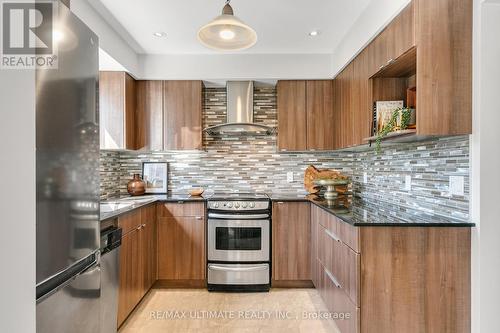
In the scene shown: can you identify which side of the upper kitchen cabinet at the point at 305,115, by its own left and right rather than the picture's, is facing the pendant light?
front

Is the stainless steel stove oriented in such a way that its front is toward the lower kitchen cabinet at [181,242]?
no

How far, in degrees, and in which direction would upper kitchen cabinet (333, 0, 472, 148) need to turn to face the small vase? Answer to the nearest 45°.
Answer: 0° — it already faces it

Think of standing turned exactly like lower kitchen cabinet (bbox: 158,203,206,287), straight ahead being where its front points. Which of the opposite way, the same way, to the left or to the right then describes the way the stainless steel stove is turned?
the same way

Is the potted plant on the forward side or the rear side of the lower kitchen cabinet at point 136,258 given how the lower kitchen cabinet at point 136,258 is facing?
on the forward side

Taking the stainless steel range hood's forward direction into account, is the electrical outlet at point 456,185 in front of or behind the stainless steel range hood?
in front

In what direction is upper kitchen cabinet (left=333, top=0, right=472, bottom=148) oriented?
to the viewer's left

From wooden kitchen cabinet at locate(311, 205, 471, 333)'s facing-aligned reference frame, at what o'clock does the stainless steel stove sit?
The stainless steel stove is roughly at 1 o'clock from the wooden kitchen cabinet.

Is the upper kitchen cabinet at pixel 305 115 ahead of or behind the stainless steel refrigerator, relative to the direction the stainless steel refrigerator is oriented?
ahead

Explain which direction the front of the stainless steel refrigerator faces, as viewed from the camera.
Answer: facing to the right of the viewer

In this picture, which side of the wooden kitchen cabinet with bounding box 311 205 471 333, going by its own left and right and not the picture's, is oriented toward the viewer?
left

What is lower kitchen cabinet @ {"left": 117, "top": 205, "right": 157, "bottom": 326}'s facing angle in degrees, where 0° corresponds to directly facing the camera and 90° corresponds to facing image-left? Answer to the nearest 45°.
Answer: approximately 270°

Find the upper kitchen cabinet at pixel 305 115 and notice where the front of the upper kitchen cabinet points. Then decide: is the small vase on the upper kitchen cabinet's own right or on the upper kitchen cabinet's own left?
on the upper kitchen cabinet's own right

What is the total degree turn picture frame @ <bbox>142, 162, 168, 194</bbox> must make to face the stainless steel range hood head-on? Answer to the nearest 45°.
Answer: approximately 45° to its left

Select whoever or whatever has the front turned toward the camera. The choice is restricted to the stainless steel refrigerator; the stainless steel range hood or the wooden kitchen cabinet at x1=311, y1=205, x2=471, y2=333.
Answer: the stainless steel range hood

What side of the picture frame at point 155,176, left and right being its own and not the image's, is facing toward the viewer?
front

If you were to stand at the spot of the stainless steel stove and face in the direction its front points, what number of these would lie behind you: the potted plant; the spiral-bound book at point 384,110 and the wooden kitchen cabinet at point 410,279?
0

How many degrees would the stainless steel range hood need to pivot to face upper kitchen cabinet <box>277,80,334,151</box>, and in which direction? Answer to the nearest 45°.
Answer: approximately 90° to its left

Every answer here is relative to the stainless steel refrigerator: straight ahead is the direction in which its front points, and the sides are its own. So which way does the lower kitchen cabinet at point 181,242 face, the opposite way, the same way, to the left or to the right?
to the right
